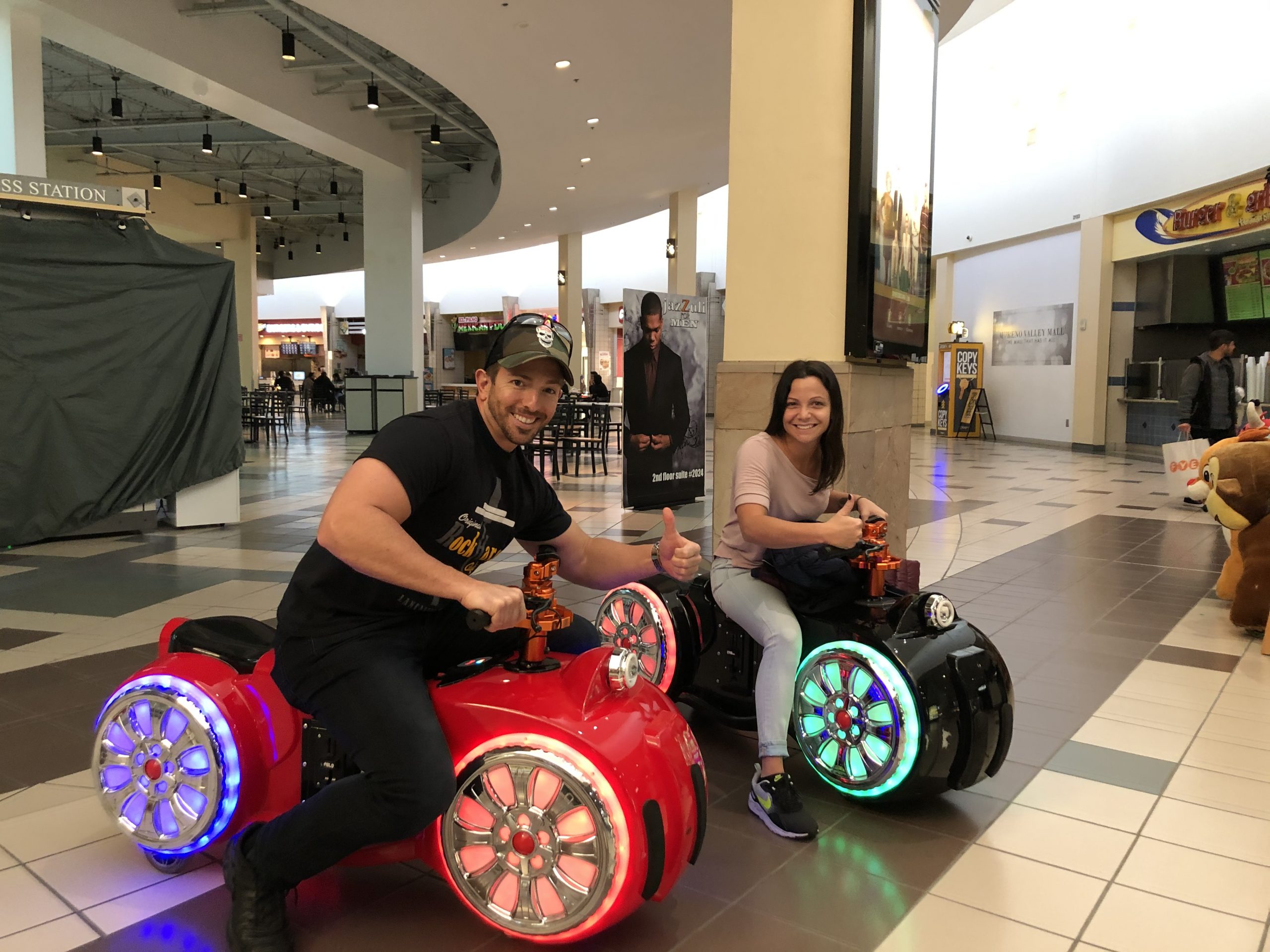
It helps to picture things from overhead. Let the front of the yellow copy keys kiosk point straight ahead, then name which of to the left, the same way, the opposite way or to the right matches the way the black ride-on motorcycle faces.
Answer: to the left

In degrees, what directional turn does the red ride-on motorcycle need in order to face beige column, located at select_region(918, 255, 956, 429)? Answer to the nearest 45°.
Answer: approximately 90° to its left

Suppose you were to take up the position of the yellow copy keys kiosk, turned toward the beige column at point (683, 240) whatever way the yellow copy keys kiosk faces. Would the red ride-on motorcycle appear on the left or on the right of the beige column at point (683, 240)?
left

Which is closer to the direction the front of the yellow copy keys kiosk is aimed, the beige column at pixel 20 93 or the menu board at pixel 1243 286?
the beige column

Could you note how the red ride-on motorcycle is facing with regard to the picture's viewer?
facing the viewer and to the right of the viewer

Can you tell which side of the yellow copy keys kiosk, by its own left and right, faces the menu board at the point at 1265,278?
left

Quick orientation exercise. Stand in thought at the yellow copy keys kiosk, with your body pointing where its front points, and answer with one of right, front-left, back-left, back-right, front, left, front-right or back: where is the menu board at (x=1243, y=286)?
left

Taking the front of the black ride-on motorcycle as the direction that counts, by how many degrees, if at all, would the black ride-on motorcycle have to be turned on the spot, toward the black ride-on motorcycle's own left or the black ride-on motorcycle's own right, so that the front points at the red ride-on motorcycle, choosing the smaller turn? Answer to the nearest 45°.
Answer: approximately 90° to the black ride-on motorcycle's own right

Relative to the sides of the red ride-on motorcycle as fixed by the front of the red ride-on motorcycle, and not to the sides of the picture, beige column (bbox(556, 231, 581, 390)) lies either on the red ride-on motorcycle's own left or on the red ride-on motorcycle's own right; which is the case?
on the red ride-on motorcycle's own left

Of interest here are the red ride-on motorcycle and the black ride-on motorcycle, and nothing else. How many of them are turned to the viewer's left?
0

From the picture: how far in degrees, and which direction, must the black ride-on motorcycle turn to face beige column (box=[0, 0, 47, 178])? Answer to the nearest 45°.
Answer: approximately 180°

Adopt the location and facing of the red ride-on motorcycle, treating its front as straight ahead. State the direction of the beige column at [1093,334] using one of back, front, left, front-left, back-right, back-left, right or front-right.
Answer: left

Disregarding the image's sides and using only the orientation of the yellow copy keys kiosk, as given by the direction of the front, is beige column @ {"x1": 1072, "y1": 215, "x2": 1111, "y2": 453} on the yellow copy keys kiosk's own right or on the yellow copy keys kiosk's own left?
on the yellow copy keys kiosk's own left

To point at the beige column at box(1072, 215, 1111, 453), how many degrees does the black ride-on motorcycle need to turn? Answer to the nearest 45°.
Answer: approximately 135° to its left
